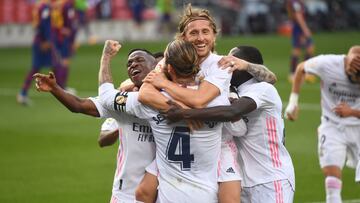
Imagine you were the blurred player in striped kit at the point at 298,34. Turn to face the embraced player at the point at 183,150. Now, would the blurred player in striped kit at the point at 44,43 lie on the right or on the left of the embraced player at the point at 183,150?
right

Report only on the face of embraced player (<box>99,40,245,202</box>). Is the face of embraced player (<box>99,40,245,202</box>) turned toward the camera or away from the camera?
away from the camera

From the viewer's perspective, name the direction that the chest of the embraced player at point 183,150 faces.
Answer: away from the camera

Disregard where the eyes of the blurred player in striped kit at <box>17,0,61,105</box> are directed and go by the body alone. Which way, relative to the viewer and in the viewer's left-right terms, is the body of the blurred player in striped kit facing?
facing to the right of the viewer

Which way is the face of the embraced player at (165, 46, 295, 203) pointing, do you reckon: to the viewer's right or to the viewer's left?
to the viewer's left

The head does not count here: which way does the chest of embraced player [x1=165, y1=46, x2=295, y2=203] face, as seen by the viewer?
to the viewer's left
